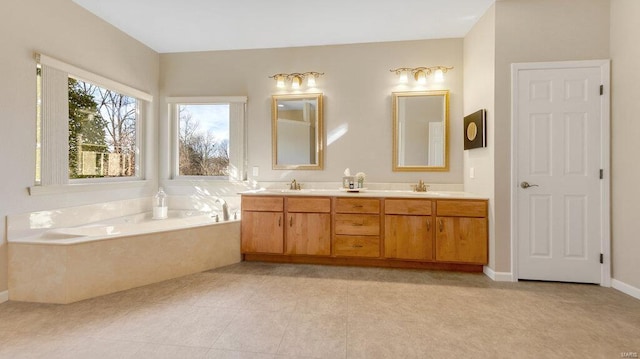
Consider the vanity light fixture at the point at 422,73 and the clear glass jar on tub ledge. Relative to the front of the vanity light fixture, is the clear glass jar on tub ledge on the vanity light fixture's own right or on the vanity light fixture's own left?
on the vanity light fixture's own right

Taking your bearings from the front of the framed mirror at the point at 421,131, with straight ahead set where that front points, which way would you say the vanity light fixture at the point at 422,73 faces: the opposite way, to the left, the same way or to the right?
the same way

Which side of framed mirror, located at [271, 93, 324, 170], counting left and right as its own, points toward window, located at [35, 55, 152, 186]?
right

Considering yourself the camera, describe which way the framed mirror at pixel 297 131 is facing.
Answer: facing the viewer

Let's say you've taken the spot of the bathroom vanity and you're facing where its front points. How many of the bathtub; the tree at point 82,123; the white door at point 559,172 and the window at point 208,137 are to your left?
1

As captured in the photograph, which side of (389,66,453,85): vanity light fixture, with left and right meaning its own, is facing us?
front

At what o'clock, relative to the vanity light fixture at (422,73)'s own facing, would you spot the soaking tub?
The soaking tub is roughly at 2 o'clock from the vanity light fixture.

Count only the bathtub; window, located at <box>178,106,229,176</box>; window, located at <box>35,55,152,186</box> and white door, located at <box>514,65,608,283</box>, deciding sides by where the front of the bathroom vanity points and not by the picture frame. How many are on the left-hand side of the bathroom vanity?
1

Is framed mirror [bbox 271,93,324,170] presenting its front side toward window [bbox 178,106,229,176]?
no

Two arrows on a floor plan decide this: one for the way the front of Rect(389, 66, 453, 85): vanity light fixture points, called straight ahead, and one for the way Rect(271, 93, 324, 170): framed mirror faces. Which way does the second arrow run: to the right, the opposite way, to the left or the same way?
the same way

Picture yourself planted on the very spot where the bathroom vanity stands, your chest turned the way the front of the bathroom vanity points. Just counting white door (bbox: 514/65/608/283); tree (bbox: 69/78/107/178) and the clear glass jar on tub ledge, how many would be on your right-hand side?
2

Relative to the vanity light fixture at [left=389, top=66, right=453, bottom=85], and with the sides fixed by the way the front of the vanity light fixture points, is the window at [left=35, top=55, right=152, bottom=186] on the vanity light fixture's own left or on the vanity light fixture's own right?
on the vanity light fixture's own right

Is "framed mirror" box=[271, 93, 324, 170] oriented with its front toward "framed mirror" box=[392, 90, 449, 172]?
no

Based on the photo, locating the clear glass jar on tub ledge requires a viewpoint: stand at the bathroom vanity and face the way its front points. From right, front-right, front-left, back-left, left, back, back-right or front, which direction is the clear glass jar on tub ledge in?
right

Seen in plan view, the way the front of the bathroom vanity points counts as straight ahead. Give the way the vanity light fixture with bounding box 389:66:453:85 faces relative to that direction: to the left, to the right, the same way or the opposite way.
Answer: the same way

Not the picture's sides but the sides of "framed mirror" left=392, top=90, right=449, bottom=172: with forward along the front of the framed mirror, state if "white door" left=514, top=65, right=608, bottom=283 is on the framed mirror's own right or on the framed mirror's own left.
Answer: on the framed mirror's own left

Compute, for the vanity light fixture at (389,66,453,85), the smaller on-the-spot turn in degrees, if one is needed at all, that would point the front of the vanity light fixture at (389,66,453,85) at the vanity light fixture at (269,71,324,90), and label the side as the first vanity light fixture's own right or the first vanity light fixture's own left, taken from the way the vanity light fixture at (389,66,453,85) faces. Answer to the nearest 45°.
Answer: approximately 90° to the first vanity light fixture's own right
